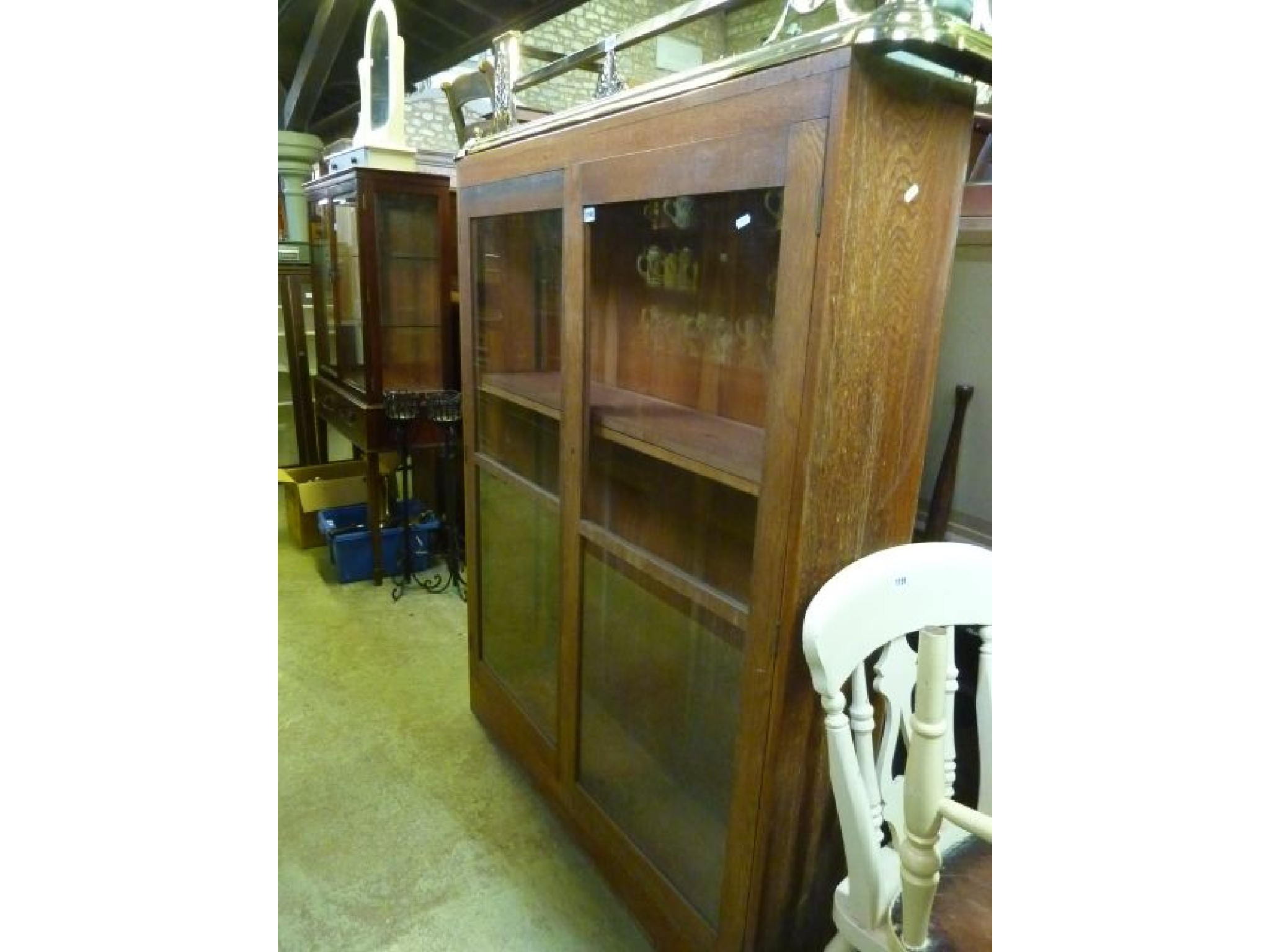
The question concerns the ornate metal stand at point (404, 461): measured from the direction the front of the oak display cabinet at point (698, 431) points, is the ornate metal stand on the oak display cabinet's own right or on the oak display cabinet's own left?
on the oak display cabinet's own right

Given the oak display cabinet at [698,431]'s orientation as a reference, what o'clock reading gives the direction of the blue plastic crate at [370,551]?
The blue plastic crate is roughly at 3 o'clock from the oak display cabinet.

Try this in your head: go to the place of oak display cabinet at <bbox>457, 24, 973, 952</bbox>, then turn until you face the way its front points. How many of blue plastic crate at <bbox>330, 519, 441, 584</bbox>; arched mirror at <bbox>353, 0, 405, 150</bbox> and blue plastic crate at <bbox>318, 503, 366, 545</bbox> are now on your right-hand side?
3

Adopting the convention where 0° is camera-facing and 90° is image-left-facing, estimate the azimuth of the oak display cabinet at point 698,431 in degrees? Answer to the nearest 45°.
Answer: approximately 45°

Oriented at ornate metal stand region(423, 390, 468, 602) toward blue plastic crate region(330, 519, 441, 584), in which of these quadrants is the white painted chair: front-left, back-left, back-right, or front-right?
back-left

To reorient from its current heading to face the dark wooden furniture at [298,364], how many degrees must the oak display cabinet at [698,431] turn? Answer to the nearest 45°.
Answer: approximately 90° to its right
